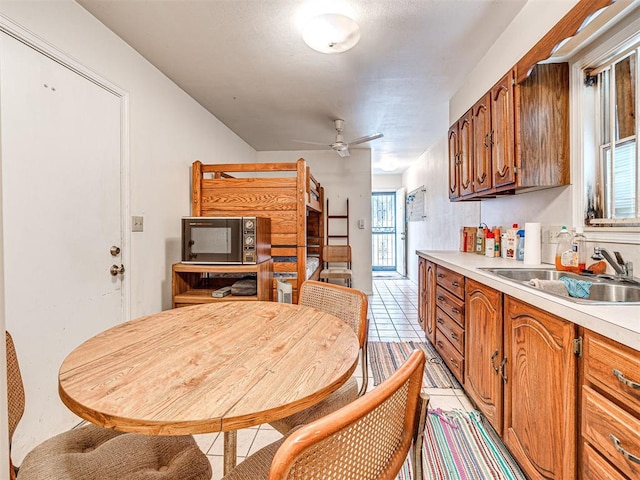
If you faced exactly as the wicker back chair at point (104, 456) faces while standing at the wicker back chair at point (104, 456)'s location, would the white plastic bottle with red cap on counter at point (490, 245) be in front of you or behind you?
in front

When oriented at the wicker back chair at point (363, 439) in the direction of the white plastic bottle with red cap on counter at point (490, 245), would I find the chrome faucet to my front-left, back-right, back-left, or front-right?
front-right

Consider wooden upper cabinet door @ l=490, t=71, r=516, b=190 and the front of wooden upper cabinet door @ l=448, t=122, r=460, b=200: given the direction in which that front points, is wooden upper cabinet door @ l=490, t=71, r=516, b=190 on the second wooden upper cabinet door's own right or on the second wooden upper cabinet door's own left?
on the second wooden upper cabinet door's own left

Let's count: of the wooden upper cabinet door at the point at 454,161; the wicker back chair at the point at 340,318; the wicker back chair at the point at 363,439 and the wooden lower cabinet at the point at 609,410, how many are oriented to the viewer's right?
0

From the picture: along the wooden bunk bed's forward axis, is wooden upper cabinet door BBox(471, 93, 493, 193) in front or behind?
in front

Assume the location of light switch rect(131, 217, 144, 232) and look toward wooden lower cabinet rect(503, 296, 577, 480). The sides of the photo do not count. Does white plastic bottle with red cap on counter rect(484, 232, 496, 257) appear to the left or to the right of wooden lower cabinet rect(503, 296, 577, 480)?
left

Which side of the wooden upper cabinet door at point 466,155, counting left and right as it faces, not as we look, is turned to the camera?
left

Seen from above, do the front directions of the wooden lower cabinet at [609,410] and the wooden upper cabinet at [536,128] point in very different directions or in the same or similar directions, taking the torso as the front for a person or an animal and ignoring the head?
same or similar directions

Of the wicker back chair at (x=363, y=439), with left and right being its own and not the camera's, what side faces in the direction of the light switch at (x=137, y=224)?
front

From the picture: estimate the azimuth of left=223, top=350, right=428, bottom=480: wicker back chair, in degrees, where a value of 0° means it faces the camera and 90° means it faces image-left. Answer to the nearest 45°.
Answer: approximately 135°

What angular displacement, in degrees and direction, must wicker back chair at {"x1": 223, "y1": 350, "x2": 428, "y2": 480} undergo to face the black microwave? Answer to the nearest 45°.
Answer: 0° — it already faces it

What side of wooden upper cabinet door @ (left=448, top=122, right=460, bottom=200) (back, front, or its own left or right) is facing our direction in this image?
left

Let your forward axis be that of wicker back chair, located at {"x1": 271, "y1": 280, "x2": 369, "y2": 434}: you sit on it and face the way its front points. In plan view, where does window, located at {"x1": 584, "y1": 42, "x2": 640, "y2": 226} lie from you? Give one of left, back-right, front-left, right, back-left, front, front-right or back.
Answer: back-left

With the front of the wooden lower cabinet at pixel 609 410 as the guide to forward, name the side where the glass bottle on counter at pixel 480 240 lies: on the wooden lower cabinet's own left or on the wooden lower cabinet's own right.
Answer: on the wooden lower cabinet's own right

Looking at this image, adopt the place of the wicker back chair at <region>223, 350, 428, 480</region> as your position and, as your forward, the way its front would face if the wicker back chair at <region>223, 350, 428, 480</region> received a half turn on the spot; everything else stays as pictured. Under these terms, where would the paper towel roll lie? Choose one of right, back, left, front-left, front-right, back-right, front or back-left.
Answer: left
